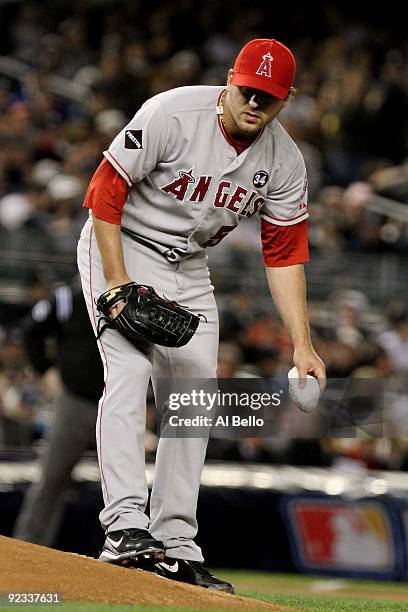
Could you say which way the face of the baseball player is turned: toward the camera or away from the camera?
toward the camera

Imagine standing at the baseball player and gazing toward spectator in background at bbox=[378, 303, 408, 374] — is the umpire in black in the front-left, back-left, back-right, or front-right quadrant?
front-left

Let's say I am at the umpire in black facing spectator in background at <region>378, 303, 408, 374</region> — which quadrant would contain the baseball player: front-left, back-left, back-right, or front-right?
back-right

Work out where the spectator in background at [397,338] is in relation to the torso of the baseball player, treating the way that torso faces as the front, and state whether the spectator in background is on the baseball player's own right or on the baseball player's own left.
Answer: on the baseball player's own left

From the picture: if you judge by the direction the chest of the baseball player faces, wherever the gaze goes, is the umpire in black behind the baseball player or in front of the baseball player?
behind

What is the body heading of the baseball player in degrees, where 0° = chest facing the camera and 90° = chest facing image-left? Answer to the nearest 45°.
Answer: approximately 315°
